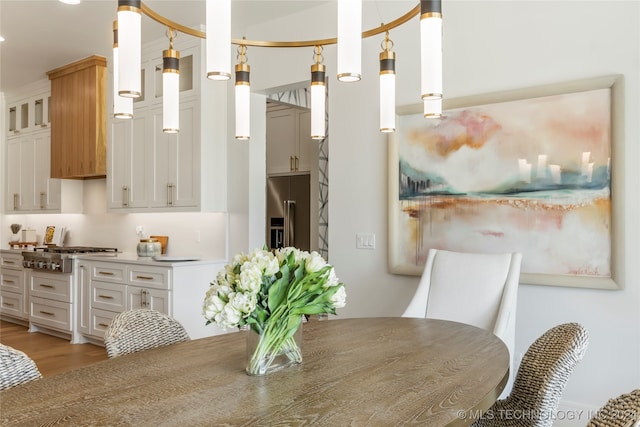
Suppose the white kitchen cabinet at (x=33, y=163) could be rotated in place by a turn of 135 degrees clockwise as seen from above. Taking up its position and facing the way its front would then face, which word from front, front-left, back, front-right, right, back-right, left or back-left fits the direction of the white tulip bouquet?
back

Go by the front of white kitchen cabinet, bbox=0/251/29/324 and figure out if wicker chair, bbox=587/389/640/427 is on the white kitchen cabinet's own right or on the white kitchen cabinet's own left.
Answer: on the white kitchen cabinet's own left

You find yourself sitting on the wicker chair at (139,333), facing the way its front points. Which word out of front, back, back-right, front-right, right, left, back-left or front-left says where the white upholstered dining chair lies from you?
front-left

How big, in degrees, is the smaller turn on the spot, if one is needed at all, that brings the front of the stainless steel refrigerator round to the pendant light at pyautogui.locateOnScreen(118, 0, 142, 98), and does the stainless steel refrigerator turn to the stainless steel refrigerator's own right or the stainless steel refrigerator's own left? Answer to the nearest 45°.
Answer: approximately 45° to the stainless steel refrigerator's own left

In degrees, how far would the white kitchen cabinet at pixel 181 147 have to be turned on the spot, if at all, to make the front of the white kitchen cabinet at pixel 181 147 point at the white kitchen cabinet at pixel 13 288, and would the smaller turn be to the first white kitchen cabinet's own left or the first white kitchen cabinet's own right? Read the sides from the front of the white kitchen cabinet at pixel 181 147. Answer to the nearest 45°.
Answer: approximately 90° to the first white kitchen cabinet's own right

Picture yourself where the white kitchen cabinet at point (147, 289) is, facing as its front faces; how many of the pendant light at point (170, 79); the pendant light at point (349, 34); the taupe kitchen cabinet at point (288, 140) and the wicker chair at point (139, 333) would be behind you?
1

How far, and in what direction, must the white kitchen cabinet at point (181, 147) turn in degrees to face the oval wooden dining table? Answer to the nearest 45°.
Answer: approximately 45° to its left

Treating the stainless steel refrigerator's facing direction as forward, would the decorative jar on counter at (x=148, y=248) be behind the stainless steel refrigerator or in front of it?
in front

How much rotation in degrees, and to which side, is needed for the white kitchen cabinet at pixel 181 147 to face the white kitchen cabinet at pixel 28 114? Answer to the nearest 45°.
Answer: approximately 90° to its right

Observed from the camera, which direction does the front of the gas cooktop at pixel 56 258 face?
facing the viewer and to the left of the viewer

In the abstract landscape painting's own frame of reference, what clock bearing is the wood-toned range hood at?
The wood-toned range hood is roughly at 2 o'clock from the abstract landscape painting.

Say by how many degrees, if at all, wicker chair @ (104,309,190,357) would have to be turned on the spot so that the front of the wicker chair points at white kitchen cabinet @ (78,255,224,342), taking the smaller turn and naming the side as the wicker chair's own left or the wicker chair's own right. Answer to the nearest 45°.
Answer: approximately 135° to the wicker chair's own left

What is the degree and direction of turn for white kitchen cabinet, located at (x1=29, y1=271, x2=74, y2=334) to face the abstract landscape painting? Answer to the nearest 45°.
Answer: approximately 90° to its left
